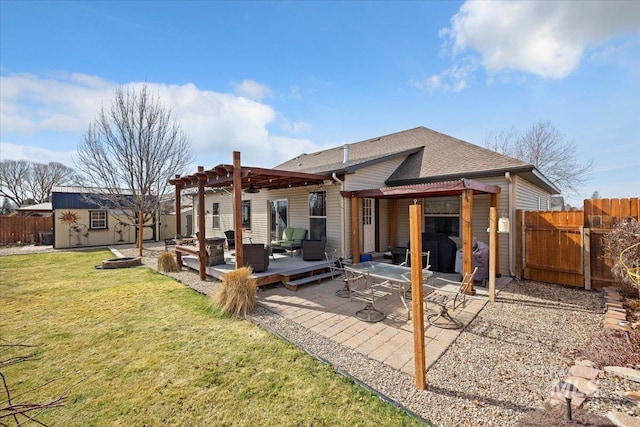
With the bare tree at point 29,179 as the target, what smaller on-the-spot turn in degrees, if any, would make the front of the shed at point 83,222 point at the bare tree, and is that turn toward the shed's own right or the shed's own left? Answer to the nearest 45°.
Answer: approximately 180°

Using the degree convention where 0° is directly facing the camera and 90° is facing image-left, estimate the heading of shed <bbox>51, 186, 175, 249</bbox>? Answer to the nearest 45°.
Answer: approximately 0°

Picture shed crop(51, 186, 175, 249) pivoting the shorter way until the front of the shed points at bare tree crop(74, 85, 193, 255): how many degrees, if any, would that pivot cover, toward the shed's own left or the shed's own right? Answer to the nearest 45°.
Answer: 0° — it already faces it

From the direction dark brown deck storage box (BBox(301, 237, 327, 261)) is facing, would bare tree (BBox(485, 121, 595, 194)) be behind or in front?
behind
